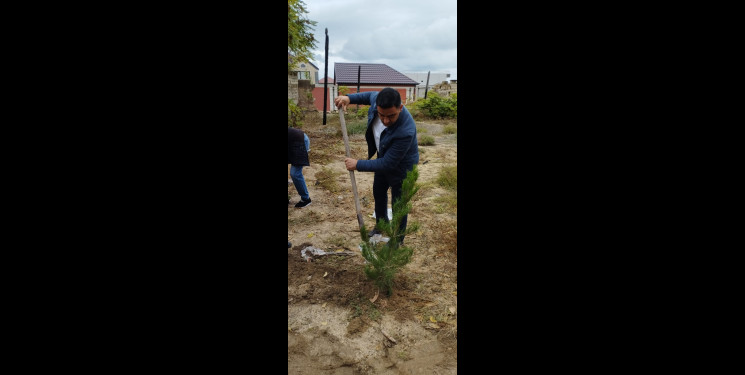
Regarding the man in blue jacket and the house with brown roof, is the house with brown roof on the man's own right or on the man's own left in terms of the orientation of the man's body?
on the man's own right

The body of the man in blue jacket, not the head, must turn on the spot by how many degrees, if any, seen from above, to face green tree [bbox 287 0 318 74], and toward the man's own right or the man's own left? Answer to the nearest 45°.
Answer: approximately 135° to the man's own right

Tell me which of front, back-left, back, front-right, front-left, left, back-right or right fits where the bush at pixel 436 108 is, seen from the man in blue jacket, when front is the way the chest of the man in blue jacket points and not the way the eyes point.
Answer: back-right

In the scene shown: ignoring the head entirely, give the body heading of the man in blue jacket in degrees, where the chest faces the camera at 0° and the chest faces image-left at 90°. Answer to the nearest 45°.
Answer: approximately 45°

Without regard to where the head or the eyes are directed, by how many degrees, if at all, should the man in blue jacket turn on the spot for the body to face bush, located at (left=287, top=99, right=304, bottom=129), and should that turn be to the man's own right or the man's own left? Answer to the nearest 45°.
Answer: approximately 135° to the man's own right

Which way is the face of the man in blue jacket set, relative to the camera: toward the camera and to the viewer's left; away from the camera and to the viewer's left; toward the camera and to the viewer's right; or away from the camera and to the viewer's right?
toward the camera and to the viewer's left
